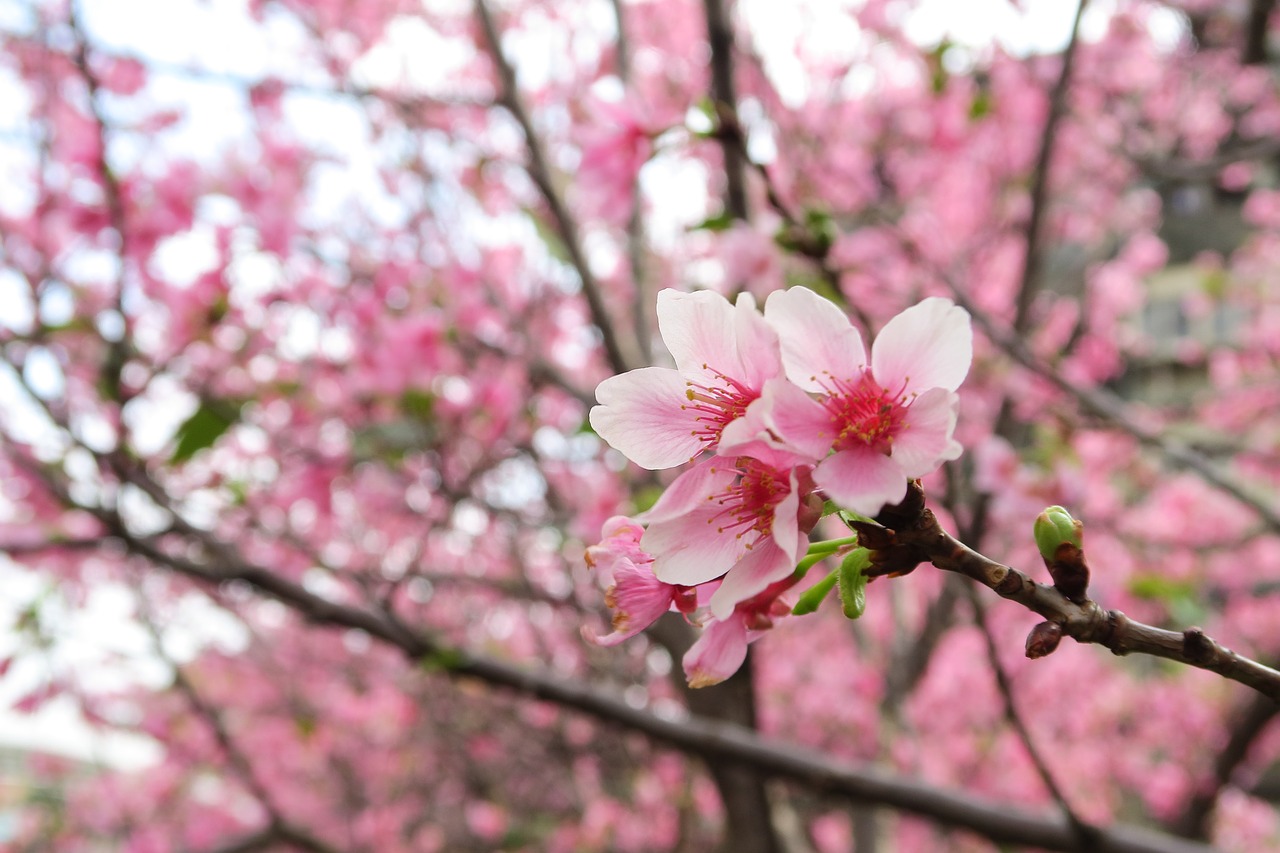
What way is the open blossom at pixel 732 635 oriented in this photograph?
to the viewer's left

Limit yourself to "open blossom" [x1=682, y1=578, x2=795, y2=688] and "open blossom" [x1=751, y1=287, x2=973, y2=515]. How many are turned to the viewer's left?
1

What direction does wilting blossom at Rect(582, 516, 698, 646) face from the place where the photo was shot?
facing to the left of the viewer

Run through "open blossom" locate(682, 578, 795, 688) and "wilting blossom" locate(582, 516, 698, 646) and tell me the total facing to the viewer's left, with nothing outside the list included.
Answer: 2

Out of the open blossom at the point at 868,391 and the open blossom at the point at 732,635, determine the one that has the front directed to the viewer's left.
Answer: the open blossom at the point at 732,635

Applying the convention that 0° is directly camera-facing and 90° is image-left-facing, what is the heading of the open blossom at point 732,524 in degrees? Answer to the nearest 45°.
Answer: approximately 45°
